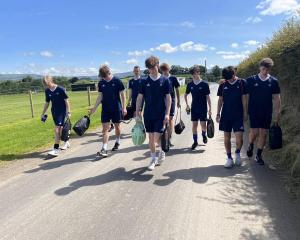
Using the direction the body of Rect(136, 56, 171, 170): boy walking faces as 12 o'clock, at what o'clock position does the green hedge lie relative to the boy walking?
The green hedge is roughly at 8 o'clock from the boy walking.

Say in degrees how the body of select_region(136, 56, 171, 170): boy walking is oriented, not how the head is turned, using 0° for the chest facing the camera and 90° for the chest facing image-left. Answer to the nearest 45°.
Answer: approximately 0°
